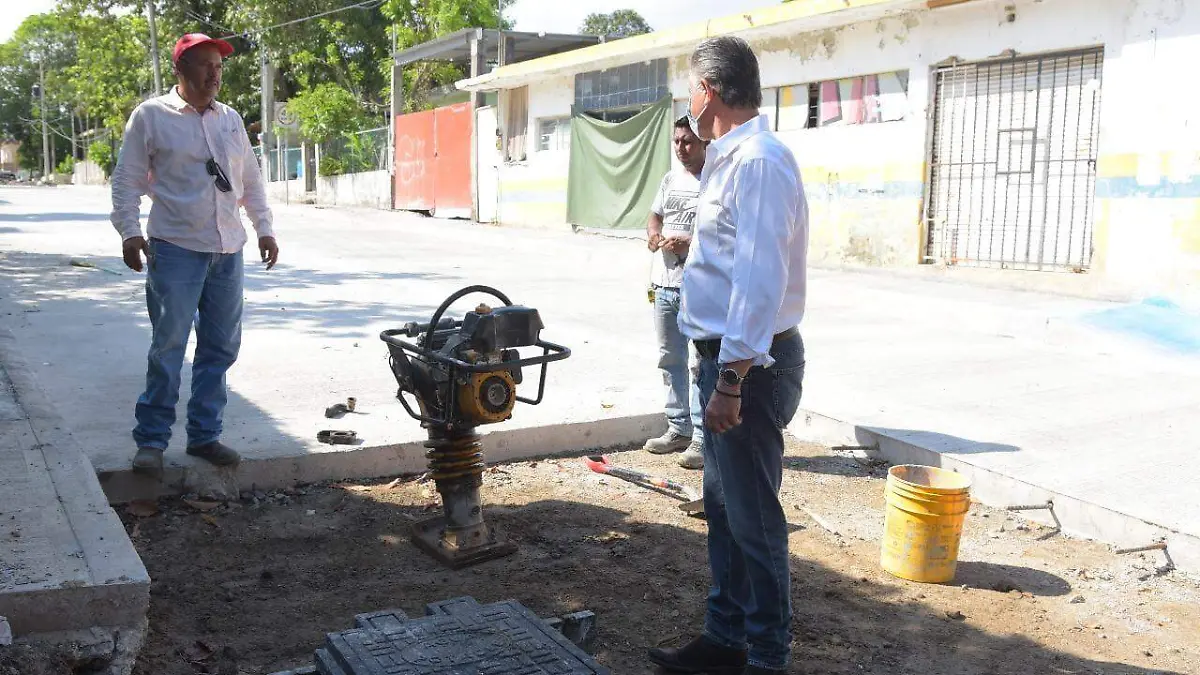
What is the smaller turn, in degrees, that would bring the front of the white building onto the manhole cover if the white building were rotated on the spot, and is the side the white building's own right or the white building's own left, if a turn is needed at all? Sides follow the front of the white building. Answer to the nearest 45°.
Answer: approximately 45° to the white building's own left

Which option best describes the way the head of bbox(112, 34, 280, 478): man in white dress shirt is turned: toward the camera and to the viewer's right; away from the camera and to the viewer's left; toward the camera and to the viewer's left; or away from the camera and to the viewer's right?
toward the camera and to the viewer's right

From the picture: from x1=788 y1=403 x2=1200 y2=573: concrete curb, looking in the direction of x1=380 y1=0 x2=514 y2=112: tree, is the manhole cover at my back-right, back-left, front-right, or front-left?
back-left

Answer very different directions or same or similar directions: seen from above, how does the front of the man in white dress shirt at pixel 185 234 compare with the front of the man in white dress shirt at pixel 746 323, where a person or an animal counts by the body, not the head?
very different directions

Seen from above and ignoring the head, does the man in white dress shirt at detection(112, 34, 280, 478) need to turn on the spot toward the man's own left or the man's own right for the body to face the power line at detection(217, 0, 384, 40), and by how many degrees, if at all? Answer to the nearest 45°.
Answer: approximately 135° to the man's own left

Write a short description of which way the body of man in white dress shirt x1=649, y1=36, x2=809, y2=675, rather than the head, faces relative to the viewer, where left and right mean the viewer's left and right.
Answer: facing to the left of the viewer

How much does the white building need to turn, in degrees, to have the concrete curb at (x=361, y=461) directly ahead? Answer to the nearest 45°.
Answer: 0° — it already faces it

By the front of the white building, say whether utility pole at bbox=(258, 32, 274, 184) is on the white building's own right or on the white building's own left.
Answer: on the white building's own right
